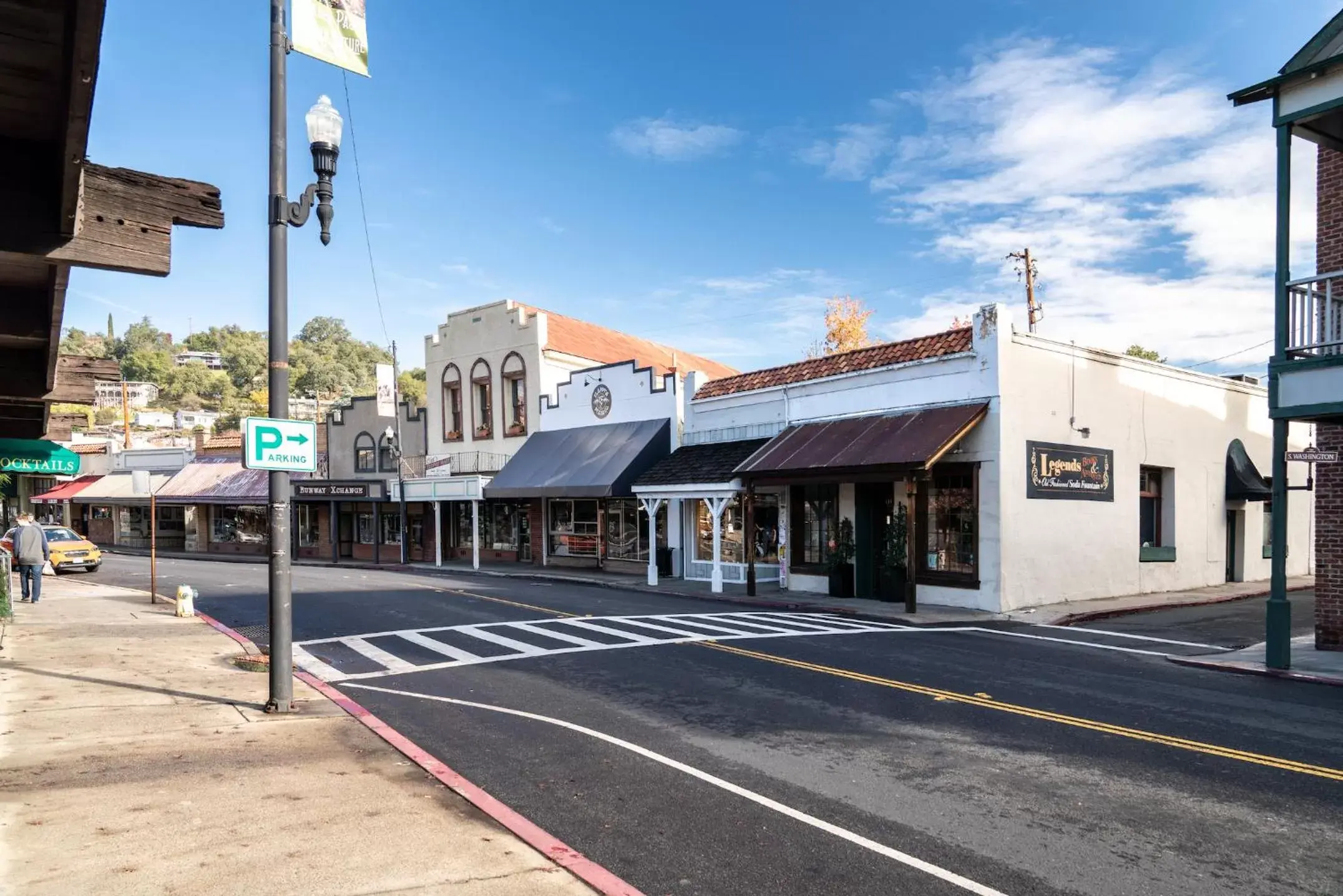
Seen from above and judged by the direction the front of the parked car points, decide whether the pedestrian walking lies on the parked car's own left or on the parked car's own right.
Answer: on the parked car's own right

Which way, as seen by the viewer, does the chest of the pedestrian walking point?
away from the camera

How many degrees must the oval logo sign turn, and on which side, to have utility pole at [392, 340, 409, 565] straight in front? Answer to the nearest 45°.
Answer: approximately 90° to its right

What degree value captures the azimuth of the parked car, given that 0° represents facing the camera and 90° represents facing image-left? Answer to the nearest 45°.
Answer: approximately 315°

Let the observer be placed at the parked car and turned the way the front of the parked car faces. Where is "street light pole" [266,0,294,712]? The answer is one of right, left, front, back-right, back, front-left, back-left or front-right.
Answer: front-right

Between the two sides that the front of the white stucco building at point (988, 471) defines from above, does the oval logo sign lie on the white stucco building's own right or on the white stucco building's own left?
on the white stucco building's own right

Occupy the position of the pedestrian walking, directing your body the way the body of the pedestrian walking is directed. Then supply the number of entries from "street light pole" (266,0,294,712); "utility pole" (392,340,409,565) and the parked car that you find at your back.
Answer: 1

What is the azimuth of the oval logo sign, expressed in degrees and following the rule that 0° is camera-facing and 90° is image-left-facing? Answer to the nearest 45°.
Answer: approximately 45°

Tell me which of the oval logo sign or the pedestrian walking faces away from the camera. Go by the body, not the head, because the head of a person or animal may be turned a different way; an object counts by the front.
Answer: the pedestrian walking
